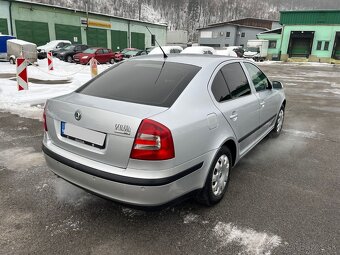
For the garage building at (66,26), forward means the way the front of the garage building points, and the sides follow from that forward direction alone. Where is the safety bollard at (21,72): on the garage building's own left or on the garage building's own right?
on the garage building's own right

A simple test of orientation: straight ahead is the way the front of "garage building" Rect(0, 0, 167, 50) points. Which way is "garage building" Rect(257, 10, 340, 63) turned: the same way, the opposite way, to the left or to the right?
to the right

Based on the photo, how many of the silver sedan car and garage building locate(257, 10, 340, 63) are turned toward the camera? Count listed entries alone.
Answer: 1

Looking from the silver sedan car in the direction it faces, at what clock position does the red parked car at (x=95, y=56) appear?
The red parked car is roughly at 10 o'clock from the silver sedan car.

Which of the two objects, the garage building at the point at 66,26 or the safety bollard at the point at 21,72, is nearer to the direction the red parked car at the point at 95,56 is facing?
the safety bollard

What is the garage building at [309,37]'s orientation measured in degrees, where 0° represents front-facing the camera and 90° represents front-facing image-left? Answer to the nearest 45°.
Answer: approximately 0°

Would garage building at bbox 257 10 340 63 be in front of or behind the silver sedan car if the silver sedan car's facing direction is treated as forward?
in front

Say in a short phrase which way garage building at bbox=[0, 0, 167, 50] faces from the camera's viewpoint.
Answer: facing the viewer and to the right of the viewer

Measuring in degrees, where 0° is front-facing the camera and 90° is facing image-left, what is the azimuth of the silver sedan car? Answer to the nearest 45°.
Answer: approximately 225°
